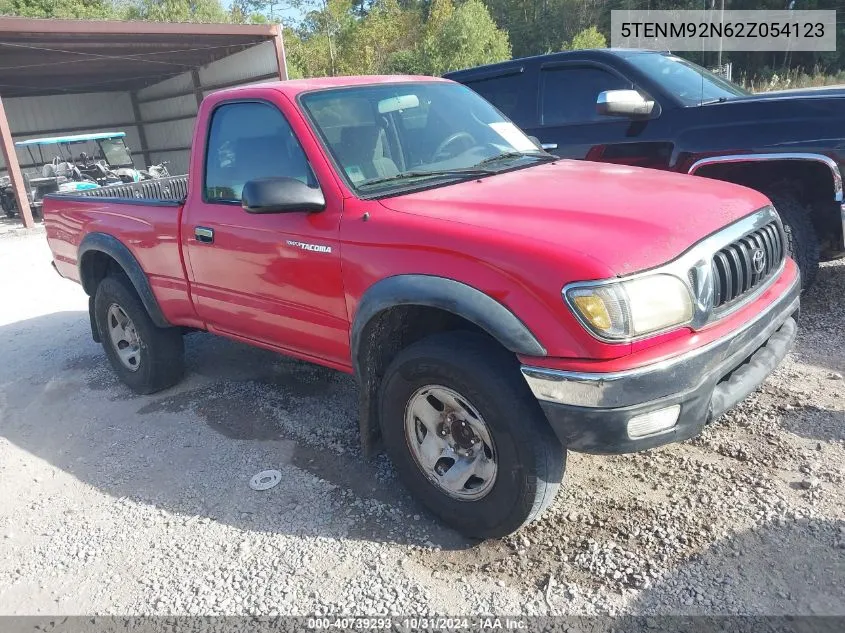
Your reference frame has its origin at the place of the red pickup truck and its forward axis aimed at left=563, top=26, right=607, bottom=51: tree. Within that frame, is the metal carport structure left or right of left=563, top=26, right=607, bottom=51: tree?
left

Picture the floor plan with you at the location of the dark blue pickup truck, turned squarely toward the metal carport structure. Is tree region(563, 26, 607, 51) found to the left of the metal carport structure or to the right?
right

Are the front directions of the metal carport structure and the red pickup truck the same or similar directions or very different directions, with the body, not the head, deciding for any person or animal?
same or similar directions

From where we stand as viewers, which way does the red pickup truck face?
facing the viewer and to the right of the viewer

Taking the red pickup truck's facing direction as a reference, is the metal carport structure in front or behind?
behind

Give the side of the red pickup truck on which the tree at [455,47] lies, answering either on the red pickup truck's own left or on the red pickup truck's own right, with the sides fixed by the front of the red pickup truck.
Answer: on the red pickup truck's own left

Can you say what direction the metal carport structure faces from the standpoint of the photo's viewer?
facing the viewer

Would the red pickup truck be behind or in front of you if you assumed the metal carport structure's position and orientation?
in front

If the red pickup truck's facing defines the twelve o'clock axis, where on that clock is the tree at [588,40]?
The tree is roughly at 8 o'clock from the red pickup truck.

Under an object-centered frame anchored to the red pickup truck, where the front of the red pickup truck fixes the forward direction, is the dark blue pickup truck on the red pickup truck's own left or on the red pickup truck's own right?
on the red pickup truck's own left

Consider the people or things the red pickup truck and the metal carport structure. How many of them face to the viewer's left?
0

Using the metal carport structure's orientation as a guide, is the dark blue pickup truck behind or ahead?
ahead

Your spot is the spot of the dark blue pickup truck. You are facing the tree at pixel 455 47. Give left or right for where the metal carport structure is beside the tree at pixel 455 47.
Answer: left
